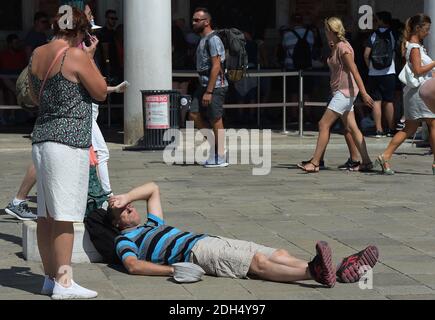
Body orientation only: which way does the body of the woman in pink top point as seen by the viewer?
to the viewer's left

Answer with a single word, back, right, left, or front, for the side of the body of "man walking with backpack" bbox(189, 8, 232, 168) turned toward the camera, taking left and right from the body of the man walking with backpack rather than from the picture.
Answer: left

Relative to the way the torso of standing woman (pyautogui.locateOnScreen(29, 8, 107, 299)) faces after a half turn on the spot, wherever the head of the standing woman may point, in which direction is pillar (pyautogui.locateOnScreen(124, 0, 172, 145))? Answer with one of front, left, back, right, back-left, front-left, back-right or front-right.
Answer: back-right

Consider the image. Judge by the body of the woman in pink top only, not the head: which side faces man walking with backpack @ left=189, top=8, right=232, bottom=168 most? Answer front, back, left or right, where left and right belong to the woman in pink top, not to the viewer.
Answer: front

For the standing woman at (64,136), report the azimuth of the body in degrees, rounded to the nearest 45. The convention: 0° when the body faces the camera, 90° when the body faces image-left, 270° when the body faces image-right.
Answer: approximately 225°
